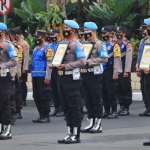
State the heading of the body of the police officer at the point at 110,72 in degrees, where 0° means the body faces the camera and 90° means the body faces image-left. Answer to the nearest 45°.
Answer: approximately 45°

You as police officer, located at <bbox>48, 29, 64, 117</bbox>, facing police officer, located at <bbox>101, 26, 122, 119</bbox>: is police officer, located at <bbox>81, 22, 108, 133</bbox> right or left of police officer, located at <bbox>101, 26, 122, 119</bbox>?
right

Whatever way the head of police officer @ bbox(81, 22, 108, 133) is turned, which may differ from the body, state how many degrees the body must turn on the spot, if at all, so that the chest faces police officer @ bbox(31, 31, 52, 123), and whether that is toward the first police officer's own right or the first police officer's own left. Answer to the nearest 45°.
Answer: approximately 90° to the first police officer's own right

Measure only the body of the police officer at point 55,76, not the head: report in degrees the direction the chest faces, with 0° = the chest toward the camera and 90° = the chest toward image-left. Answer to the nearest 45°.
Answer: approximately 45°
